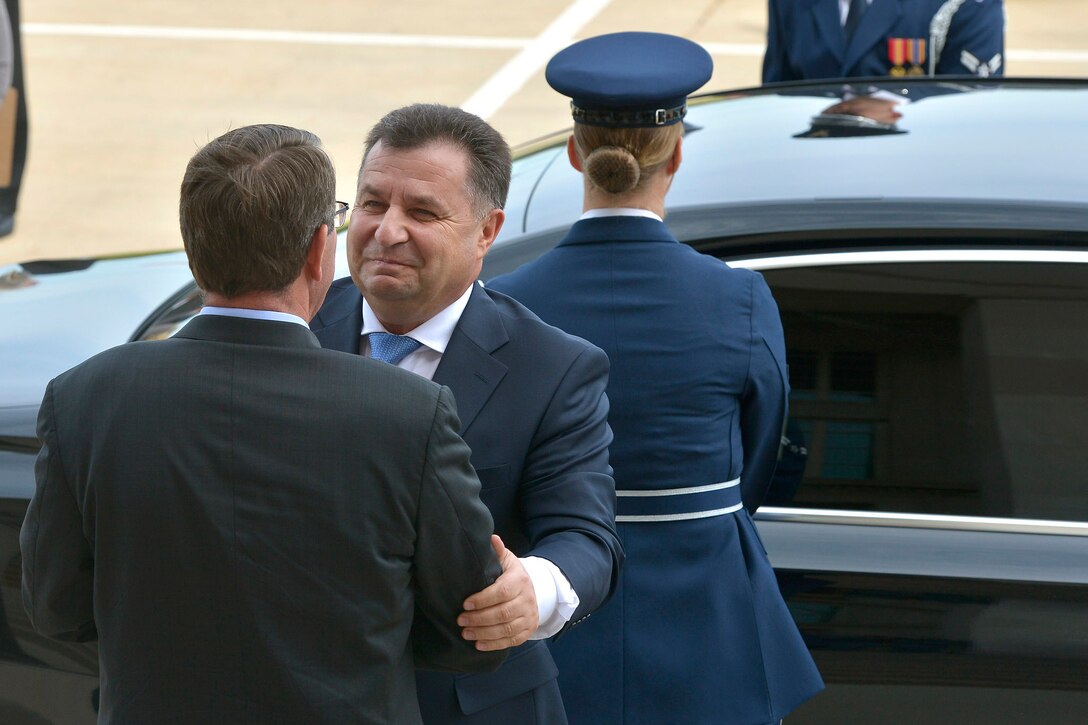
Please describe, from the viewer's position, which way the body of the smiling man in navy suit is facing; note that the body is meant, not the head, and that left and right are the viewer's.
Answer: facing the viewer and to the left of the viewer

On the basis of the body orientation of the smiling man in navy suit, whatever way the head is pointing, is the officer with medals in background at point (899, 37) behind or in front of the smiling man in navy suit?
behind

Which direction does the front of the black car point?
to the viewer's left

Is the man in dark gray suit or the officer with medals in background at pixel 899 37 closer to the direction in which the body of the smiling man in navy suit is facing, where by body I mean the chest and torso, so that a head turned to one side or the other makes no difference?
the man in dark gray suit

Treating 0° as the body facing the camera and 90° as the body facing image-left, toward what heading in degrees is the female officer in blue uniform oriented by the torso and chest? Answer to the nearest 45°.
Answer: approximately 180°

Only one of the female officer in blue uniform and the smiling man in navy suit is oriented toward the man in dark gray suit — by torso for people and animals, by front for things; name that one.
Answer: the smiling man in navy suit

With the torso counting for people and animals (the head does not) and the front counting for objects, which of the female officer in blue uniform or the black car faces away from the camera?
the female officer in blue uniform

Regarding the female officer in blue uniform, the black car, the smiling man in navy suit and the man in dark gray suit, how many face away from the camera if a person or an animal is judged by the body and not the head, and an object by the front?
2

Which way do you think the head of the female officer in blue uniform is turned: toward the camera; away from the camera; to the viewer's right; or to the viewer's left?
away from the camera

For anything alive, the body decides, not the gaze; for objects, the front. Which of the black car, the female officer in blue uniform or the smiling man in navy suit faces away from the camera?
the female officer in blue uniform

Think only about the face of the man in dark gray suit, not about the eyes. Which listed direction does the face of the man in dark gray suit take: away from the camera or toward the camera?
away from the camera

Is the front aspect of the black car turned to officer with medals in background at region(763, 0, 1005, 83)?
no

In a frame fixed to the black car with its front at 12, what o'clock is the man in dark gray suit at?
The man in dark gray suit is roughly at 11 o'clock from the black car.

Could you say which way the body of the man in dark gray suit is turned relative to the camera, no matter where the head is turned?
away from the camera
